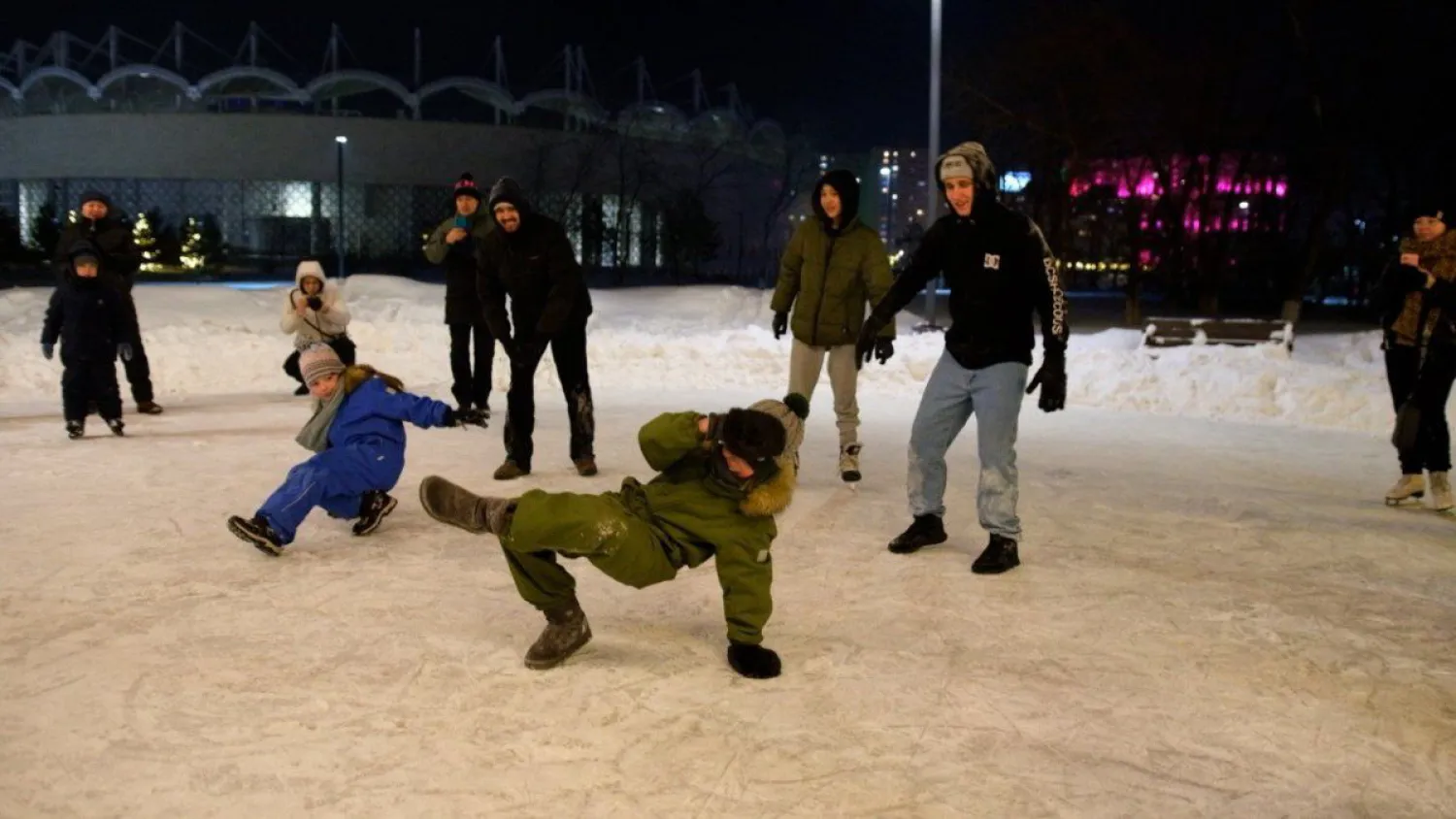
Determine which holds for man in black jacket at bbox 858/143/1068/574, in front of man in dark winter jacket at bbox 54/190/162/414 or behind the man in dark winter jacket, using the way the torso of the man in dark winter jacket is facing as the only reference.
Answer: in front

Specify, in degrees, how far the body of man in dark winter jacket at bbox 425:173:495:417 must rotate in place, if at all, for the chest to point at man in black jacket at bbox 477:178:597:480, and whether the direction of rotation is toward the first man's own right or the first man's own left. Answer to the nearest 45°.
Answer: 0° — they already face them

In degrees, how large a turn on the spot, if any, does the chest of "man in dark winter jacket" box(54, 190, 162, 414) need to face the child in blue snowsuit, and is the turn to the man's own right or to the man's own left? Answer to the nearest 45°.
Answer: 0° — they already face them

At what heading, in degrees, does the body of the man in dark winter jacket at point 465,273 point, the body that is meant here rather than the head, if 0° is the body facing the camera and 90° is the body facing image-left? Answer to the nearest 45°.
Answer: approximately 0°

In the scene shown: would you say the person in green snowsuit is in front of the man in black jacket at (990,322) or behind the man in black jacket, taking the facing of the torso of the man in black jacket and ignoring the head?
in front

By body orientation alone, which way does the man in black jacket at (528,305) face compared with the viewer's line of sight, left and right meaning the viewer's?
facing the viewer and to the left of the viewer

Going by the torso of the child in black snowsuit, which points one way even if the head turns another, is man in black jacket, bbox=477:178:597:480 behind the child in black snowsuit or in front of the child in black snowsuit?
in front

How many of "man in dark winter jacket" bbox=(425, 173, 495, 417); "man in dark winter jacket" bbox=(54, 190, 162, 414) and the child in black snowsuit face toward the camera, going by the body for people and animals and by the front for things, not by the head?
3

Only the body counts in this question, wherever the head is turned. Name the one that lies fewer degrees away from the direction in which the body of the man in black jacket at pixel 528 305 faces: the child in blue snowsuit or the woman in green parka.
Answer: the child in blue snowsuit

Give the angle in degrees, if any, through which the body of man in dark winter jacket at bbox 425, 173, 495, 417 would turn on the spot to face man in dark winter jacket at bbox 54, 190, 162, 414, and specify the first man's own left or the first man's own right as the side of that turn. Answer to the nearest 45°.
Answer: approximately 90° to the first man's own right

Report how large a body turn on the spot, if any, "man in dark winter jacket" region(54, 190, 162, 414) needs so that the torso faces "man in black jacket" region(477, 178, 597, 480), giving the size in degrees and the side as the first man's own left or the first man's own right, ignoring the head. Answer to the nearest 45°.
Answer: approximately 45° to the first man's own left
